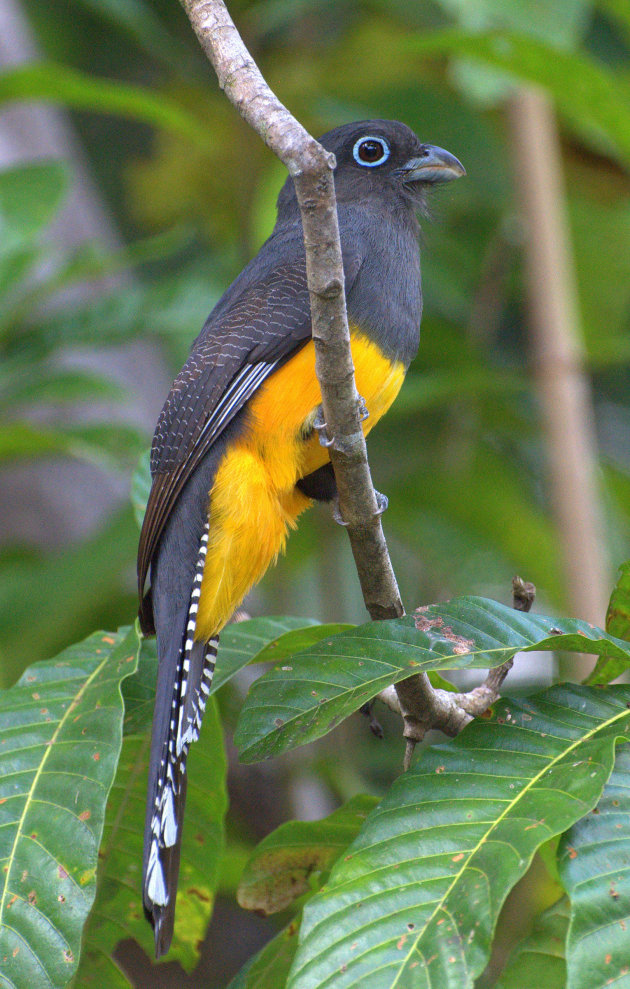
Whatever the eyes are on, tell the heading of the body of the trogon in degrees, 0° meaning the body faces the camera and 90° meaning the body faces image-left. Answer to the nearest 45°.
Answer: approximately 270°
